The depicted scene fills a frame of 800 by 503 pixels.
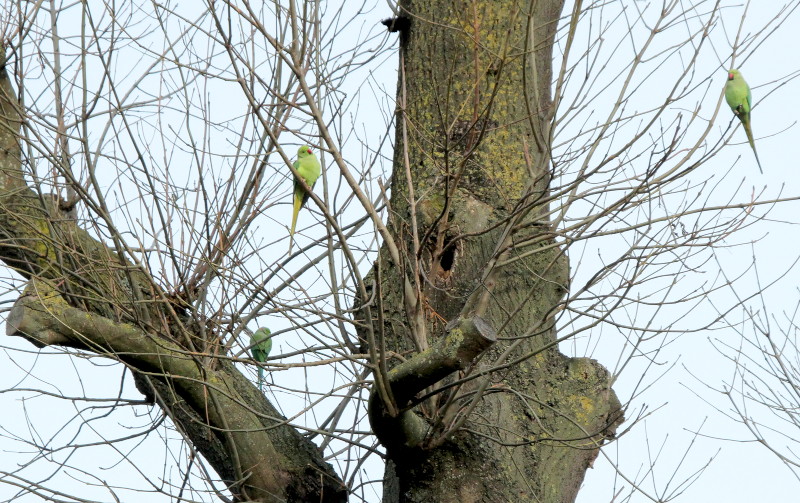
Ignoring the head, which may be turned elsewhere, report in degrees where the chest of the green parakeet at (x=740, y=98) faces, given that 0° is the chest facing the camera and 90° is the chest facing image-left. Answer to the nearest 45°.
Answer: approximately 45°
